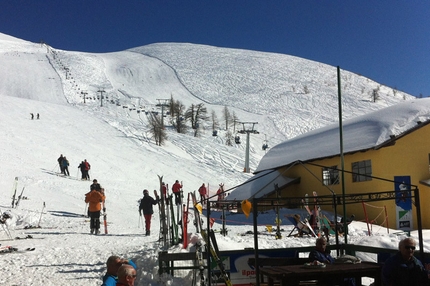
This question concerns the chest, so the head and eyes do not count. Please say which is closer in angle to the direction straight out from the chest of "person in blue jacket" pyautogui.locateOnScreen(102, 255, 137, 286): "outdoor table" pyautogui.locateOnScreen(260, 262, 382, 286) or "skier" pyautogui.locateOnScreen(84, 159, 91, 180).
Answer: the outdoor table

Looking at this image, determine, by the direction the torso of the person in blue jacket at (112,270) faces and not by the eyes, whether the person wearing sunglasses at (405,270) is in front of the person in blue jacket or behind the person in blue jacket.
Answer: in front
